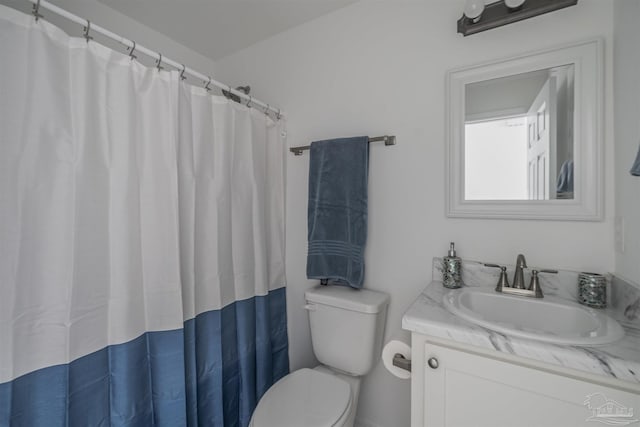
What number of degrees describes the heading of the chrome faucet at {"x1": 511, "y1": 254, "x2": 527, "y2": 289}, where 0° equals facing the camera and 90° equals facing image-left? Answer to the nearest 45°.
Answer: approximately 45°

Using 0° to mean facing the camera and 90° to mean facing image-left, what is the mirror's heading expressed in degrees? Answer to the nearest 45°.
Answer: approximately 45°

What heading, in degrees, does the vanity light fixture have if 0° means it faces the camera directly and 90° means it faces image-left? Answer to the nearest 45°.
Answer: approximately 45°

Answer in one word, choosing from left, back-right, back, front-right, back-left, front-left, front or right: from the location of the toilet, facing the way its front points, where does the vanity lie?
left

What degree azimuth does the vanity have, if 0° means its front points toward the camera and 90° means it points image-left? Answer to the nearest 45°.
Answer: approximately 45°

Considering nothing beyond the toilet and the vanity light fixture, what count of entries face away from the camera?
0

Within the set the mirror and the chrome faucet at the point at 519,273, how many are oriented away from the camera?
0

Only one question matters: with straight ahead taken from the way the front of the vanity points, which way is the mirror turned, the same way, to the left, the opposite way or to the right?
the same way

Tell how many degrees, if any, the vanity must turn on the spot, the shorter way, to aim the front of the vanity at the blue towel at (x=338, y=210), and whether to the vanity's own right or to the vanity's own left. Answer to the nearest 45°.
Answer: approximately 45° to the vanity's own right

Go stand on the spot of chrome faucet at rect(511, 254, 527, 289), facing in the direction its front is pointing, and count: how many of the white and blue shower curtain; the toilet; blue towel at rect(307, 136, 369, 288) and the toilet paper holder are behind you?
0

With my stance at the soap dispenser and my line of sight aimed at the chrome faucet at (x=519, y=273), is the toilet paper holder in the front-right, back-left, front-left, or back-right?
back-right

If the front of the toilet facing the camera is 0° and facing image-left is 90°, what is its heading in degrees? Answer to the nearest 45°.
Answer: approximately 45°
